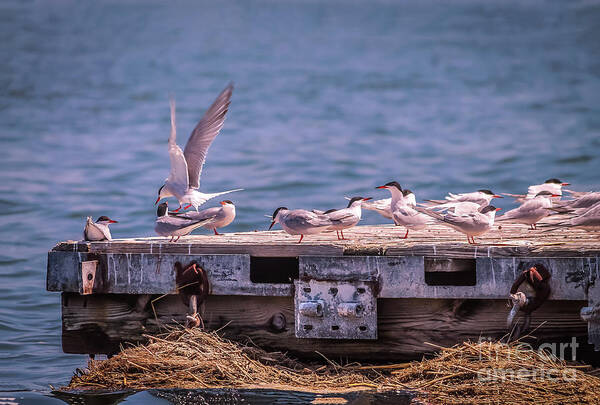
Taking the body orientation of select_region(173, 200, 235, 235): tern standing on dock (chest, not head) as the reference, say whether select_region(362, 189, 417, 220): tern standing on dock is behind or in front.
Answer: in front

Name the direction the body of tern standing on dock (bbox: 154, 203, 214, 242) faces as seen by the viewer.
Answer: to the viewer's left

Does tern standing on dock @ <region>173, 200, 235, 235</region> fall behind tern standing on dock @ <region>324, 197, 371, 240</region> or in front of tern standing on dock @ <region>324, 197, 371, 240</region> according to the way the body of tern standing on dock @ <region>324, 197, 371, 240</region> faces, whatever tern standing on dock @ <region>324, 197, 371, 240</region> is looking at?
behind

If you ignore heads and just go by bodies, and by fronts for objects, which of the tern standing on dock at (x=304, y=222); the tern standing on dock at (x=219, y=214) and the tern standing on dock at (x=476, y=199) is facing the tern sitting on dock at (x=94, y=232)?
the tern standing on dock at (x=304, y=222)

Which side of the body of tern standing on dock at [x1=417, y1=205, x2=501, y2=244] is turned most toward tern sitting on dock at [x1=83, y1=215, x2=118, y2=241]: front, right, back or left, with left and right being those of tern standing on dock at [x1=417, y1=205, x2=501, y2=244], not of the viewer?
back

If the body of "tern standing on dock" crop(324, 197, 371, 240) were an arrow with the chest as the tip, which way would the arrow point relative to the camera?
to the viewer's right

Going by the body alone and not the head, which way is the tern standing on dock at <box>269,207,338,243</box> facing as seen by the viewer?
to the viewer's left

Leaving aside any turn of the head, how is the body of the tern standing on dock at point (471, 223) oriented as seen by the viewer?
to the viewer's right
